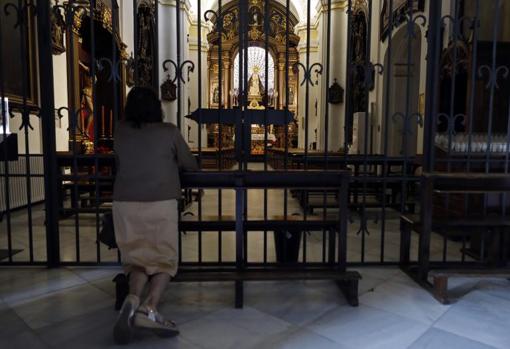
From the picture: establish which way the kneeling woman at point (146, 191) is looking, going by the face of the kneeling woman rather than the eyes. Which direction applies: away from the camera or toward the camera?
away from the camera

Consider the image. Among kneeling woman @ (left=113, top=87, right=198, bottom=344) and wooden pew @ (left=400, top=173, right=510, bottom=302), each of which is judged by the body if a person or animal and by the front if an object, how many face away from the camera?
2

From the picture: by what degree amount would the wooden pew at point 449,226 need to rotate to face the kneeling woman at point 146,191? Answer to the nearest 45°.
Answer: approximately 135° to its left

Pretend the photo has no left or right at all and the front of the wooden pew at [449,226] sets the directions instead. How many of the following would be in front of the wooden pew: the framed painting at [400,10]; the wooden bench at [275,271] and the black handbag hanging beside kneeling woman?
1

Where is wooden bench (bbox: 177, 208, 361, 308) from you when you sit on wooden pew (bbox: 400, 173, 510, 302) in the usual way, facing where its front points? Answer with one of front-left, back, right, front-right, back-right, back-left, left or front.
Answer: back-left

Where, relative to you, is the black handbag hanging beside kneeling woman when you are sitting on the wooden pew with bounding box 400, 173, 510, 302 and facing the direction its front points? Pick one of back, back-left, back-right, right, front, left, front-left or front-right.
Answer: back-left

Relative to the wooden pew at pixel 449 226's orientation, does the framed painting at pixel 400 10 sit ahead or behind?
ahead

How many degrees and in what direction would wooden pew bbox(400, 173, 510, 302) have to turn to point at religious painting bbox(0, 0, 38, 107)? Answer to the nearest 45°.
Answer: approximately 90° to its left

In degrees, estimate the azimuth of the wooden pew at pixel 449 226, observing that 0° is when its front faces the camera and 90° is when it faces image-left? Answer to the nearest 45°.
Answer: approximately 180°

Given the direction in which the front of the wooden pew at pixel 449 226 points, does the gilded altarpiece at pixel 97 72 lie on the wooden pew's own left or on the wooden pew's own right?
on the wooden pew's own left

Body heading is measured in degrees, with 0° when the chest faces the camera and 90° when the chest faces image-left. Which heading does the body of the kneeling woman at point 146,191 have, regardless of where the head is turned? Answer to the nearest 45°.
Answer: approximately 180°

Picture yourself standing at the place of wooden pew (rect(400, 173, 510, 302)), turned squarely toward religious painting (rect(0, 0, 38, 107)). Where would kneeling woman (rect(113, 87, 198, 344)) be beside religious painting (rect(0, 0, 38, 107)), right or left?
left

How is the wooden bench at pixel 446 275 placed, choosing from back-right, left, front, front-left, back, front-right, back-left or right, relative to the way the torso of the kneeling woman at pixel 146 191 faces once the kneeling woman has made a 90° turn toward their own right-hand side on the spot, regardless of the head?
front

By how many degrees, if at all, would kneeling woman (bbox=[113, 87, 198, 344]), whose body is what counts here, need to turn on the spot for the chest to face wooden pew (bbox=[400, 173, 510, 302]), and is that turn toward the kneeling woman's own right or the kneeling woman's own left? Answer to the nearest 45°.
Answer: approximately 90° to the kneeling woman's own right
